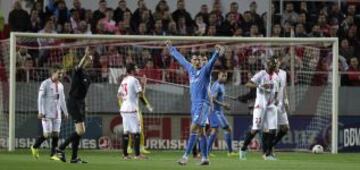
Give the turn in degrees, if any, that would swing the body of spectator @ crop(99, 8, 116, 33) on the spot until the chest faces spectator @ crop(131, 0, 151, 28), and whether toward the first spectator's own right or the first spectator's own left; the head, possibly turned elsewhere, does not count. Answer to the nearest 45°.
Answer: approximately 90° to the first spectator's own left

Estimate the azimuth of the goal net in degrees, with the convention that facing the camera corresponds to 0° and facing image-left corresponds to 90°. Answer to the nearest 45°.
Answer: approximately 0°

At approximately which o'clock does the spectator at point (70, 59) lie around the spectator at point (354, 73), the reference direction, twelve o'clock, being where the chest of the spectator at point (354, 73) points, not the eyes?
the spectator at point (70, 59) is roughly at 2 o'clock from the spectator at point (354, 73).

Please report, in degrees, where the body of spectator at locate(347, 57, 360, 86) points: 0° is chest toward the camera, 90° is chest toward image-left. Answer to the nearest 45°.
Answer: approximately 0°
